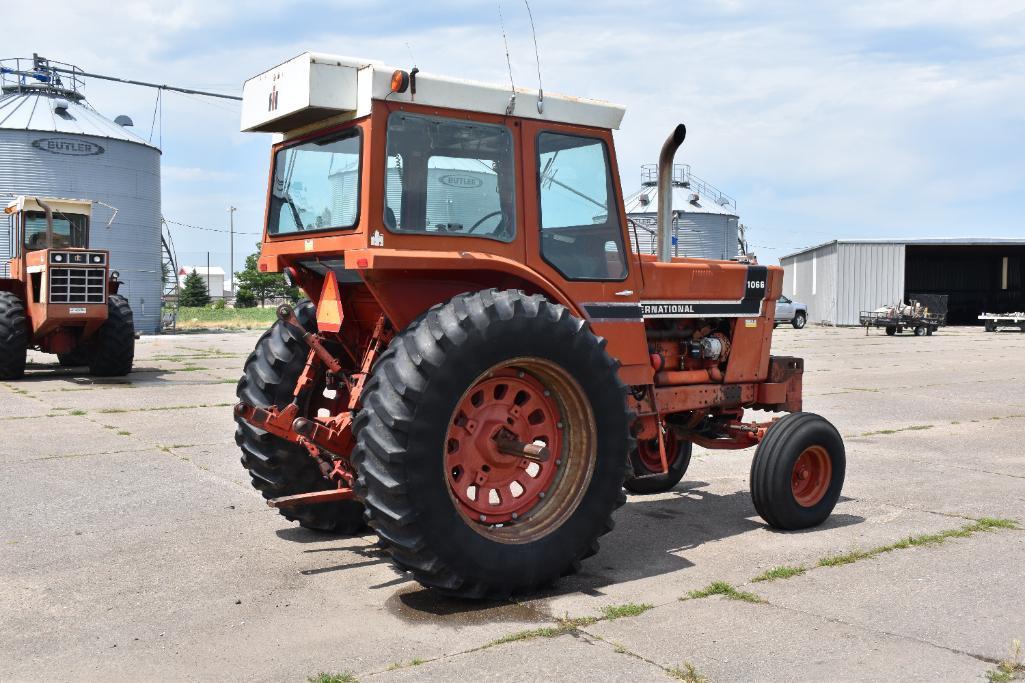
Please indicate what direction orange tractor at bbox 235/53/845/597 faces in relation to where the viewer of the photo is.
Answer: facing away from the viewer and to the right of the viewer

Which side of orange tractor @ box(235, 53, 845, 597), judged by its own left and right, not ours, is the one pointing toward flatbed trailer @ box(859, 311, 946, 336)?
front

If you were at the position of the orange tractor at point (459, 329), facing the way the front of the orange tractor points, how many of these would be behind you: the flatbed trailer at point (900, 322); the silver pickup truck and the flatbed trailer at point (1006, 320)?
0

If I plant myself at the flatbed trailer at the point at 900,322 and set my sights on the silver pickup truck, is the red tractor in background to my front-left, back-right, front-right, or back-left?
back-left

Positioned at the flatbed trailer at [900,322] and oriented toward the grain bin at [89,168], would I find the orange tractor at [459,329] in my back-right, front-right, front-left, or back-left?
front-left

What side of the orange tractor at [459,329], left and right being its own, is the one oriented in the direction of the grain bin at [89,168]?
left

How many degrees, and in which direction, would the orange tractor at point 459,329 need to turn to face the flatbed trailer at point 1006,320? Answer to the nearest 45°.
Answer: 0° — it already faces it

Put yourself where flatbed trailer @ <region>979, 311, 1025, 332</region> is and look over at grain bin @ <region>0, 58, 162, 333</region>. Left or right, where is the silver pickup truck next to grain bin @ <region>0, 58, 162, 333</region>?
right

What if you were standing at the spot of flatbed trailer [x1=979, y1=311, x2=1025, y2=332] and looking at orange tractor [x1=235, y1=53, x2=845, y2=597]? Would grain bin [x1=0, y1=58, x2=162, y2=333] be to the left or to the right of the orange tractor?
right

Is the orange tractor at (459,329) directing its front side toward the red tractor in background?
no

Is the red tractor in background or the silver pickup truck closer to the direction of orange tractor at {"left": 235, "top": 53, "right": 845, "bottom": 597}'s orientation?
the silver pickup truck

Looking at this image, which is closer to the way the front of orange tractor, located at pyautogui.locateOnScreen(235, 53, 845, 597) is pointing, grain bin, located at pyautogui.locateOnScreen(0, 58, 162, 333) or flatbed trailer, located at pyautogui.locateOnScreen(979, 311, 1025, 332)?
the flatbed trailer

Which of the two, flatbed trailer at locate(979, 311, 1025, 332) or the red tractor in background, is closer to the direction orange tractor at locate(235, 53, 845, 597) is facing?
the flatbed trailer

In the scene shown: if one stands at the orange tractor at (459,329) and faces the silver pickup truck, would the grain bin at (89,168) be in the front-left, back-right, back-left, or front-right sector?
front-left
